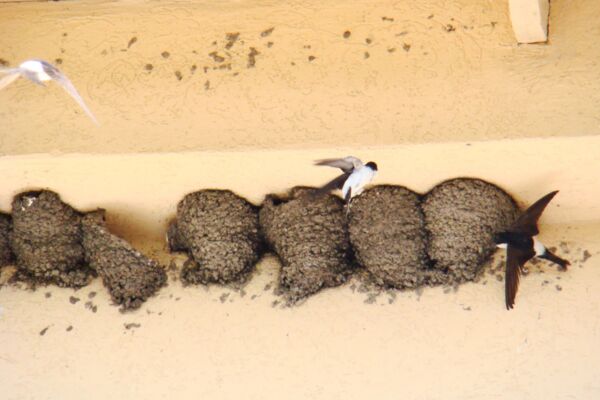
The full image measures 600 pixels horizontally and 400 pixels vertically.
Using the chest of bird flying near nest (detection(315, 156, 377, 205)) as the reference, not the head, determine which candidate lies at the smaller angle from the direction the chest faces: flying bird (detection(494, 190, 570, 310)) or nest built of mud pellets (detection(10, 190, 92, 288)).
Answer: the flying bird

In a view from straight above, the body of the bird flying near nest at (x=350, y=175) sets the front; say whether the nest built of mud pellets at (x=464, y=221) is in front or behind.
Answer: in front

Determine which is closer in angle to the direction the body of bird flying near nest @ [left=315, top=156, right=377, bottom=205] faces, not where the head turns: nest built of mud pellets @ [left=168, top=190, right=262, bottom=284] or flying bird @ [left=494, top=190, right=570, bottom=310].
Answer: the flying bird

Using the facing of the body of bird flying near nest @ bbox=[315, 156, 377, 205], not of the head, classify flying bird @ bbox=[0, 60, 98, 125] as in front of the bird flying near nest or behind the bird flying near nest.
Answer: behind

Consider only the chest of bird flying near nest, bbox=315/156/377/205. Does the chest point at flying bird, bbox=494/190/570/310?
yes

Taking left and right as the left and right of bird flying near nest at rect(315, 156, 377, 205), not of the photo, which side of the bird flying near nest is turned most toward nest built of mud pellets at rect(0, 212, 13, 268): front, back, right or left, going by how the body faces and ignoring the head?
back

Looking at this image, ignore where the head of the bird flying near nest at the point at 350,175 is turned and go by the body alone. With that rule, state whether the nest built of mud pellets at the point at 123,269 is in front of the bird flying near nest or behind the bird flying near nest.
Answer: behind

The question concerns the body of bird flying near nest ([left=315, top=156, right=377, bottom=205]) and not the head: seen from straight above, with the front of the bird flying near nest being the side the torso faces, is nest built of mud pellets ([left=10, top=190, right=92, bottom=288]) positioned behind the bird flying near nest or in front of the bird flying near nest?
behind

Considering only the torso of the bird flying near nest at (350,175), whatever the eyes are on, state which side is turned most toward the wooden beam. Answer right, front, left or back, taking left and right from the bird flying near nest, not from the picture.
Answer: front

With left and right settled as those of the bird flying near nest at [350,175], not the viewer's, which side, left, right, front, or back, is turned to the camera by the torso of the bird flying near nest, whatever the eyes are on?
right
